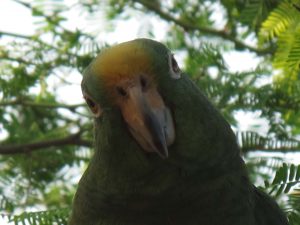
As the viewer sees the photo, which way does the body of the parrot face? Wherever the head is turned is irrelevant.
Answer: toward the camera

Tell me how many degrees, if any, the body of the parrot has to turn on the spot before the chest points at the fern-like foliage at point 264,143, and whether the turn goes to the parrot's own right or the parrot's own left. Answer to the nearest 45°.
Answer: approximately 135° to the parrot's own left

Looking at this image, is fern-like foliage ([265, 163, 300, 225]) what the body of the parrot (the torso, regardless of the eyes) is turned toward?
no

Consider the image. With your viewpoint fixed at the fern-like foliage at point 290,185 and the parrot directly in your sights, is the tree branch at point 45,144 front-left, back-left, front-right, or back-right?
front-right

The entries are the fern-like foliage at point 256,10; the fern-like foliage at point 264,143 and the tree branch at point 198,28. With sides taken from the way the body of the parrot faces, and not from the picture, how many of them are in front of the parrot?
0

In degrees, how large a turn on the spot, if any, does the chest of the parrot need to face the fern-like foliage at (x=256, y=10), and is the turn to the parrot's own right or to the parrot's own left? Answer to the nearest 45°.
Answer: approximately 135° to the parrot's own left

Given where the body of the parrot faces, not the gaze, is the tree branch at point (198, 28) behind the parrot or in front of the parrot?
behind

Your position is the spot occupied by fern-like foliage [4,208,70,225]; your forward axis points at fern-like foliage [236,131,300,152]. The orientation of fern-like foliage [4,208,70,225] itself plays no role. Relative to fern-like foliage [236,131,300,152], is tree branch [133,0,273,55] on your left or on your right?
left

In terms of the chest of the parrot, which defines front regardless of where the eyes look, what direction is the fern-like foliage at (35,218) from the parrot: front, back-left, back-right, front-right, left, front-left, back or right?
right
